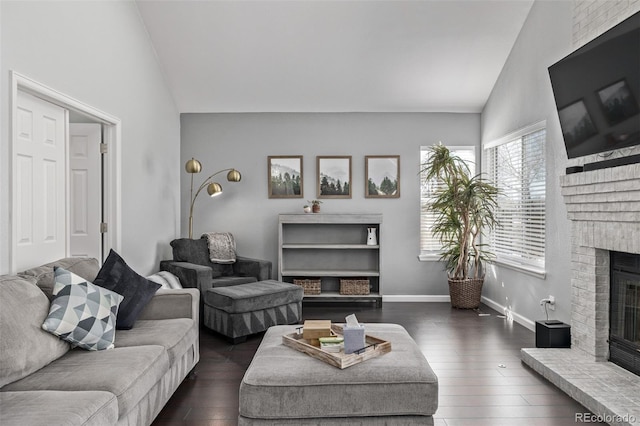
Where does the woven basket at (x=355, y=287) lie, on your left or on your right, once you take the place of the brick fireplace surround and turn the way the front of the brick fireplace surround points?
on your right

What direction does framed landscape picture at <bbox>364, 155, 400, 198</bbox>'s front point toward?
toward the camera

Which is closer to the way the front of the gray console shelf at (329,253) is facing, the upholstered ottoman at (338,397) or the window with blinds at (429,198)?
the upholstered ottoman

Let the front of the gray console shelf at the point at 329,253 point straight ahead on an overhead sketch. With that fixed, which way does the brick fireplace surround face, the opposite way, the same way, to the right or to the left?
to the right

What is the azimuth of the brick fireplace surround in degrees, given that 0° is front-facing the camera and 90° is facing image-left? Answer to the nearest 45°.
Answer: approximately 45°

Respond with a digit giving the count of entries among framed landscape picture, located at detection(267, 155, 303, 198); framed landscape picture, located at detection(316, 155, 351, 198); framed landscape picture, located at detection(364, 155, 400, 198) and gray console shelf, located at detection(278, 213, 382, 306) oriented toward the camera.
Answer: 4

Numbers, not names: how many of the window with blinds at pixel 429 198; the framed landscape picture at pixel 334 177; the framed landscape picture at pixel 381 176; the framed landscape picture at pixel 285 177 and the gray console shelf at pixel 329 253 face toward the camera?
5

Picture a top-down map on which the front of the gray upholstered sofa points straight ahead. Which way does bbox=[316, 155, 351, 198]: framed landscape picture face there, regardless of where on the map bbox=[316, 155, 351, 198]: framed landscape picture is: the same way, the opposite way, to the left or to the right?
to the right

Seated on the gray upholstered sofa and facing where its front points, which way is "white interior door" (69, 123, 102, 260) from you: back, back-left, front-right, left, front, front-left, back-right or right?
back-left

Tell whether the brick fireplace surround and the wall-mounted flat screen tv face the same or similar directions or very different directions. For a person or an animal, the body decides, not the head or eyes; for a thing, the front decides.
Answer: same or similar directions

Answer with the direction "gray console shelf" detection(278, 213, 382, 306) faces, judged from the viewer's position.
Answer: facing the viewer

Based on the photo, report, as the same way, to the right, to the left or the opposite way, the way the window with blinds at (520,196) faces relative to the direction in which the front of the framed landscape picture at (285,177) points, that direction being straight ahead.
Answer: to the right

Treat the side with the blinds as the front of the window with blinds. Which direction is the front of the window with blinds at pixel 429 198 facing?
toward the camera
